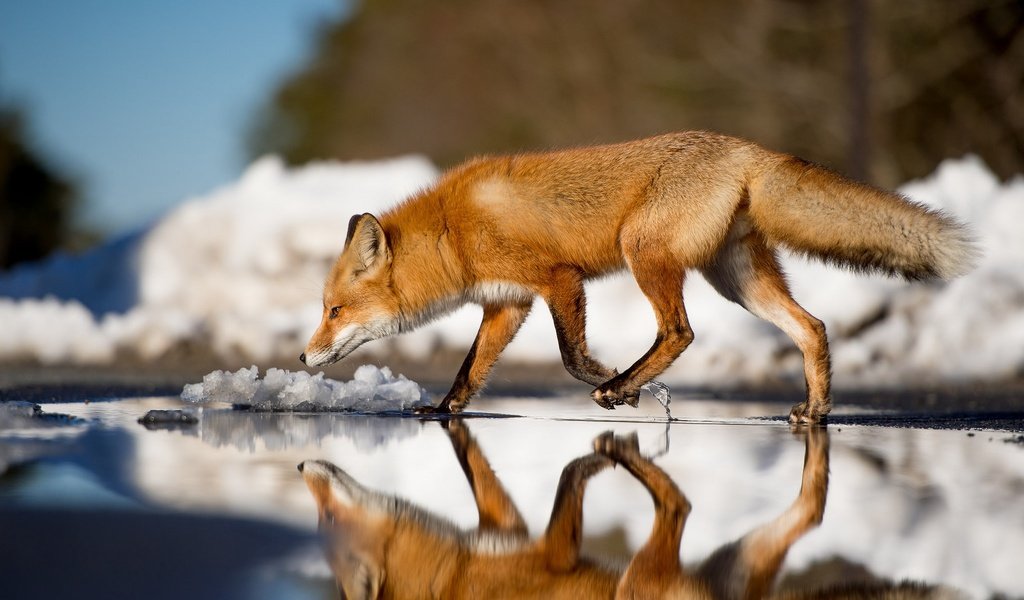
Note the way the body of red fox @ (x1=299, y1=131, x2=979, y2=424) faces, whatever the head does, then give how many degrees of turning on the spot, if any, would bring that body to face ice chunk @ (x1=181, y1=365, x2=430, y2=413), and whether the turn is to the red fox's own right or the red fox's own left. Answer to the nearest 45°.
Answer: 0° — it already faces it

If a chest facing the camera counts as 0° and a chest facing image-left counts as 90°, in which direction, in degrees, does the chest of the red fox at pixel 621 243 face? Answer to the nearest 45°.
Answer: approximately 90°

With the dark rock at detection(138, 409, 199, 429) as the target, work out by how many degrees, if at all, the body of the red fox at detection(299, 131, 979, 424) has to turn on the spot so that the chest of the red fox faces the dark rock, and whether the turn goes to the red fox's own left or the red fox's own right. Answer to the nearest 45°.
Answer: approximately 45° to the red fox's own left
